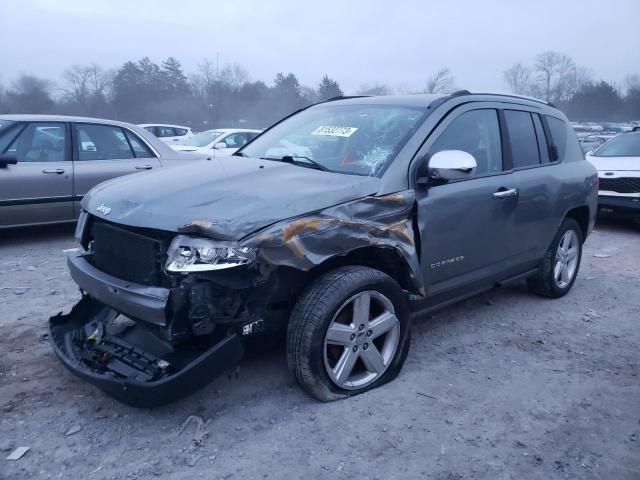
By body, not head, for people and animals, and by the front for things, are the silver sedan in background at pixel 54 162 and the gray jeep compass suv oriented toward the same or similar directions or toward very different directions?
same or similar directions

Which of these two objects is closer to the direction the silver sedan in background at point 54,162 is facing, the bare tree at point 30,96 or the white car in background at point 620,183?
the bare tree

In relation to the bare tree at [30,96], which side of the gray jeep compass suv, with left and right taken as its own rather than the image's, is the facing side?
right

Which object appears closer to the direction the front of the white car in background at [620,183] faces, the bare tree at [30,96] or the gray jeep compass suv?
the gray jeep compass suv

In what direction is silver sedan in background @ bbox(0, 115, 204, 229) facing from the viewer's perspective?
to the viewer's left

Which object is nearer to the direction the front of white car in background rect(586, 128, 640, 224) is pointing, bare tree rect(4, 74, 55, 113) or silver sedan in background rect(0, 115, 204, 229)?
the silver sedan in background

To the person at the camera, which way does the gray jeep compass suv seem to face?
facing the viewer and to the left of the viewer

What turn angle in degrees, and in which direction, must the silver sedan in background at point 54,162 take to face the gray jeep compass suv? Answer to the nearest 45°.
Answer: approximately 90° to its left

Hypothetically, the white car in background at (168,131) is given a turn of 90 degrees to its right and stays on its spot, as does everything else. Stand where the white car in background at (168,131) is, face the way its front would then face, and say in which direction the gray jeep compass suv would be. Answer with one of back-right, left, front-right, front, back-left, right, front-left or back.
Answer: back

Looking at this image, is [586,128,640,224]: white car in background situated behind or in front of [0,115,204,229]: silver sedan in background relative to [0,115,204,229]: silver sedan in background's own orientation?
behind

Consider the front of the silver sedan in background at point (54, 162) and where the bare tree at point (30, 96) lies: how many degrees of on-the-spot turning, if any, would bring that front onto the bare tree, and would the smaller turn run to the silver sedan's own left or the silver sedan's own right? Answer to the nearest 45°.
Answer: approximately 90° to the silver sedan's own right
